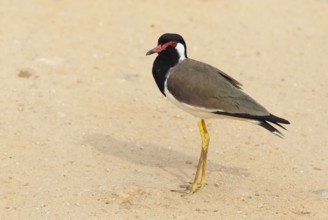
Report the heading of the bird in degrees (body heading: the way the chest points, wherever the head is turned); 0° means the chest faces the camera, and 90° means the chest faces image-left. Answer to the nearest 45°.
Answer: approximately 90°
